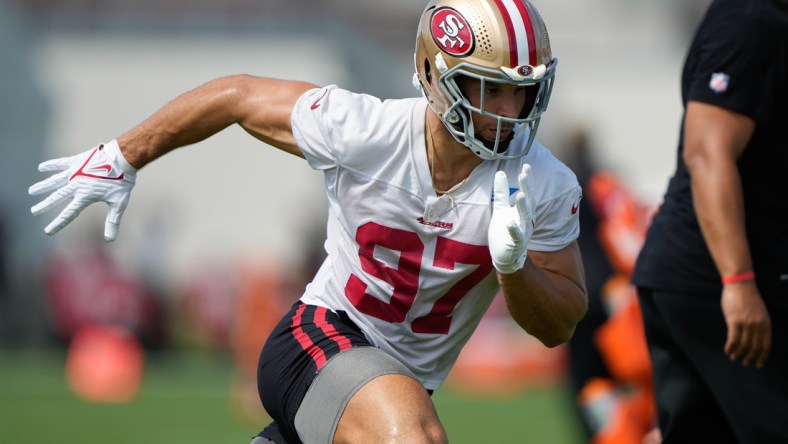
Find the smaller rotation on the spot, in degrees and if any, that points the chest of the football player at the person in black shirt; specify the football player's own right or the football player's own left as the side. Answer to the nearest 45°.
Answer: approximately 45° to the football player's own left

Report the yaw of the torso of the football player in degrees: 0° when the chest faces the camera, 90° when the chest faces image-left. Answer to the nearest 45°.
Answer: approximately 315°

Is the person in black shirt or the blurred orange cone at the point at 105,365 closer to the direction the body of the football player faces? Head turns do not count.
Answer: the person in black shirt

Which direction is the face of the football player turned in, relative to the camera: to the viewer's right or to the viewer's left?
to the viewer's right
